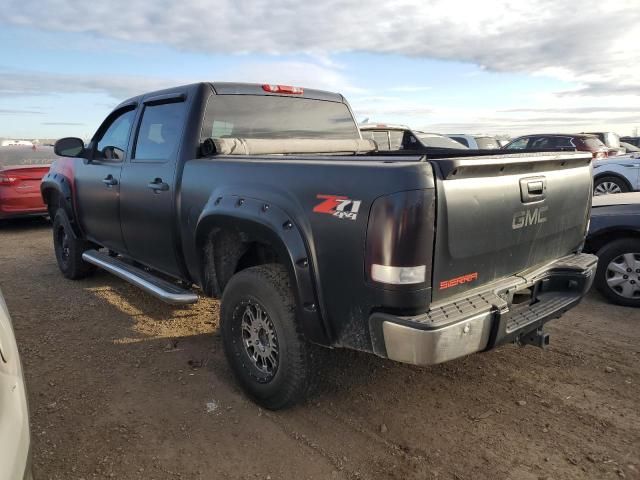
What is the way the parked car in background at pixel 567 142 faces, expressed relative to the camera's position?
facing away from the viewer and to the left of the viewer

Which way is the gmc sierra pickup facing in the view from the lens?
facing away from the viewer and to the left of the viewer

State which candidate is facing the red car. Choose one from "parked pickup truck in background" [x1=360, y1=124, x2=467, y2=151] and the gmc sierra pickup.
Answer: the gmc sierra pickup

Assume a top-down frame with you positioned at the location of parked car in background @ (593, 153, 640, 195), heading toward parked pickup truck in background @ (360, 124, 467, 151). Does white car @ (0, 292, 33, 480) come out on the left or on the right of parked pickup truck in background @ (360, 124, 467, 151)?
left
